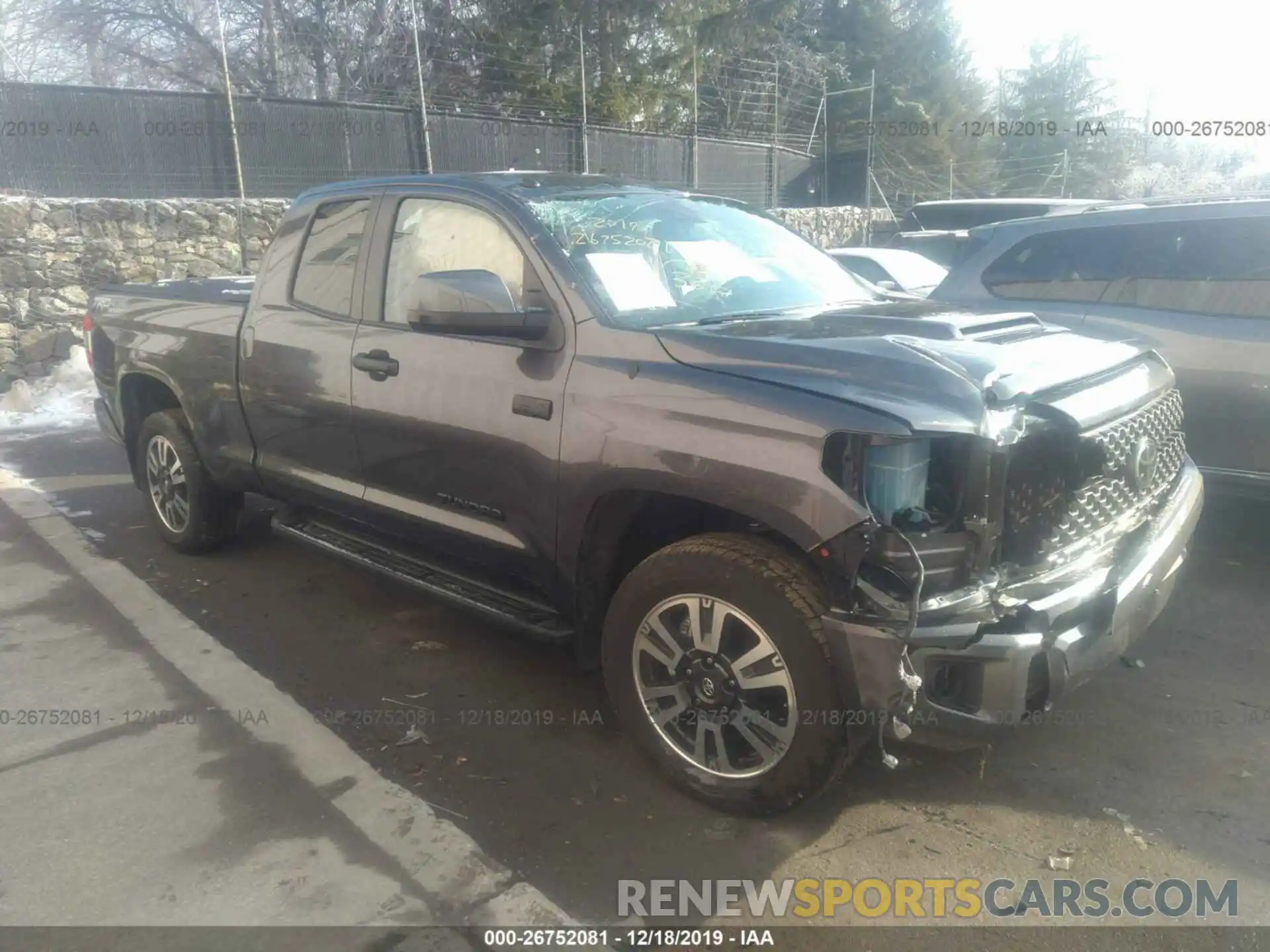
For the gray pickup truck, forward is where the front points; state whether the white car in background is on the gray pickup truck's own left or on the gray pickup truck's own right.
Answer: on the gray pickup truck's own left

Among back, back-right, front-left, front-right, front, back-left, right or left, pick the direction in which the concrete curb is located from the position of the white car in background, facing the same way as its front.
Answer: front-right

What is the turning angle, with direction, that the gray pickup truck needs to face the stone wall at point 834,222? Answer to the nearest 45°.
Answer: approximately 135° to its left

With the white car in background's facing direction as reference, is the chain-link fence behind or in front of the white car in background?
behind

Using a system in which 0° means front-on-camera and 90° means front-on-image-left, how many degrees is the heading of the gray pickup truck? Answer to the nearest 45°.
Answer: approximately 315°

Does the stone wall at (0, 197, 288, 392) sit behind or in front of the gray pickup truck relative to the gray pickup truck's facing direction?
behind
